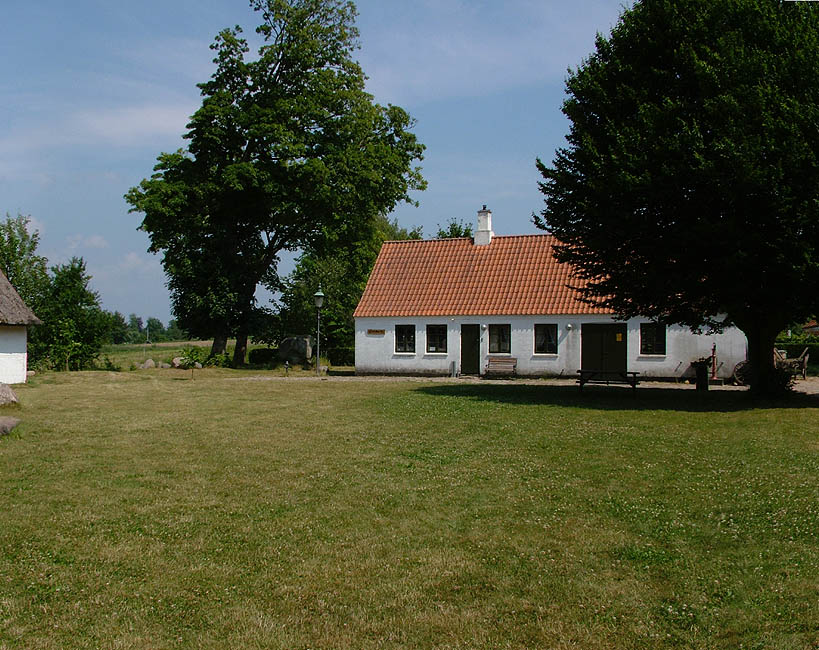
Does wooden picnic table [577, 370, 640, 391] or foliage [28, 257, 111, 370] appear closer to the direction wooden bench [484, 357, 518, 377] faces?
the wooden picnic table

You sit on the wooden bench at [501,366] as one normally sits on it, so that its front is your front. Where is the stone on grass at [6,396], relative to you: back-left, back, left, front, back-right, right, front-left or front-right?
front-right

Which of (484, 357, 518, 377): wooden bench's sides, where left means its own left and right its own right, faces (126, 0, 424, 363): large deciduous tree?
right

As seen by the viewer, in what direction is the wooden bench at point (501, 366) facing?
toward the camera

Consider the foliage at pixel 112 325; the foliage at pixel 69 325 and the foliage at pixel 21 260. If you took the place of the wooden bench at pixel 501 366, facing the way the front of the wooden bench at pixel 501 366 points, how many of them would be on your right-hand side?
3

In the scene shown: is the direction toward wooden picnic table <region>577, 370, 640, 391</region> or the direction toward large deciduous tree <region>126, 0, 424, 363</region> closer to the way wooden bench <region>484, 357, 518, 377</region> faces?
the wooden picnic table

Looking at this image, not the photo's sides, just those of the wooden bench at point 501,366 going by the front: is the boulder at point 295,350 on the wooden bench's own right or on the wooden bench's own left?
on the wooden bench's own right

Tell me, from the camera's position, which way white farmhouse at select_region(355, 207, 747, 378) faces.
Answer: facing the viewer

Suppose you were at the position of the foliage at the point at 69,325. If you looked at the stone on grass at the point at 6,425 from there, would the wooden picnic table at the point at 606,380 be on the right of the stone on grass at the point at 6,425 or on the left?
left

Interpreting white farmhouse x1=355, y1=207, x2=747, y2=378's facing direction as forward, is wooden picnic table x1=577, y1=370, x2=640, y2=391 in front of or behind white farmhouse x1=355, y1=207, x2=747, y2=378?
in front

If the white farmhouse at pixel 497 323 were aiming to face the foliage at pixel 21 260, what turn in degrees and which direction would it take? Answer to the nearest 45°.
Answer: approximately 90° to its right

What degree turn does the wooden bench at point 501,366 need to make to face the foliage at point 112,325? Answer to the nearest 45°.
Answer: approximately 90° to its right
